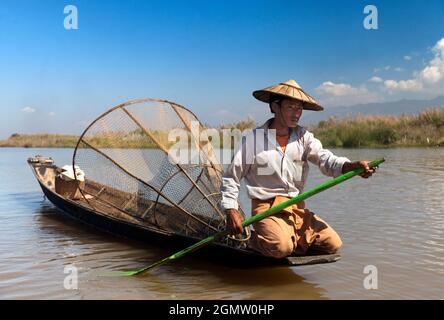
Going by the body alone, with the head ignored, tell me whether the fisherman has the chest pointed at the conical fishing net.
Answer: no

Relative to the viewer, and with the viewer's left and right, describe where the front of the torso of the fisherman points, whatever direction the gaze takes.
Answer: facing the viewer and to the right of the viewer

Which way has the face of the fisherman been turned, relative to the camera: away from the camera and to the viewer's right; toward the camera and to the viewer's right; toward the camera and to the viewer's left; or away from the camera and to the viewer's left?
toward the camera and to the viewer's right
